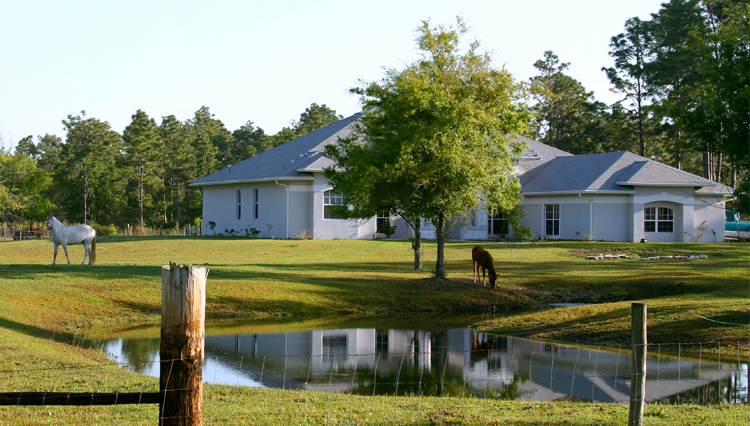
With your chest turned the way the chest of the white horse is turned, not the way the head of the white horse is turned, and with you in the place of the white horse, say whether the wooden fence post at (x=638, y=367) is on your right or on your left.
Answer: on your left

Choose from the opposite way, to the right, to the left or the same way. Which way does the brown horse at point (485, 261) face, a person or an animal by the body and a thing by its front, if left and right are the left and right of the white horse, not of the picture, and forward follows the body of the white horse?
to the left

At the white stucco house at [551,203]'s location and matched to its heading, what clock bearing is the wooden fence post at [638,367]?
The wooden fence post is roughly at 12 o'clock from the white stucco house.

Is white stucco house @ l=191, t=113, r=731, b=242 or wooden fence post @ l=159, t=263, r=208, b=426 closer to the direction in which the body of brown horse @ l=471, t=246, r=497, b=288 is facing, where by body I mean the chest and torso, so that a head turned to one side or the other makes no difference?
the wooden fence post

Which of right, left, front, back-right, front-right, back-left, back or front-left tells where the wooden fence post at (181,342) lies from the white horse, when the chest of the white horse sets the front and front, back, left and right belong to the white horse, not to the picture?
left

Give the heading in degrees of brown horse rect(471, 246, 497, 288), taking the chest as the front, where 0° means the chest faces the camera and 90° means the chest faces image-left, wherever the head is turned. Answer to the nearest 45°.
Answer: approximately 315°

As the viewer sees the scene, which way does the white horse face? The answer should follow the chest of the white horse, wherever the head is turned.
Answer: to the viewer's left

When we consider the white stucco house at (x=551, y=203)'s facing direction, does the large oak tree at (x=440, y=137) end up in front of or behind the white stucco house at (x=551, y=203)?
in front

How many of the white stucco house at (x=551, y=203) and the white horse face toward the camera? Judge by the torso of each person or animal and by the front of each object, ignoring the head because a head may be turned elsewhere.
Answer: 1

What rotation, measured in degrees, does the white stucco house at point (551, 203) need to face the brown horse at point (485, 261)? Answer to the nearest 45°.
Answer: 0° — it already faces it

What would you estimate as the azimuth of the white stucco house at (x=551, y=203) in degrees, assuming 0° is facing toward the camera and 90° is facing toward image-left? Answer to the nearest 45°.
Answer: approximately 0°

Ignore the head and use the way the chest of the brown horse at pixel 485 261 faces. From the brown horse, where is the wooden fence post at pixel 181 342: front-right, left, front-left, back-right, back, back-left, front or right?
front-right
